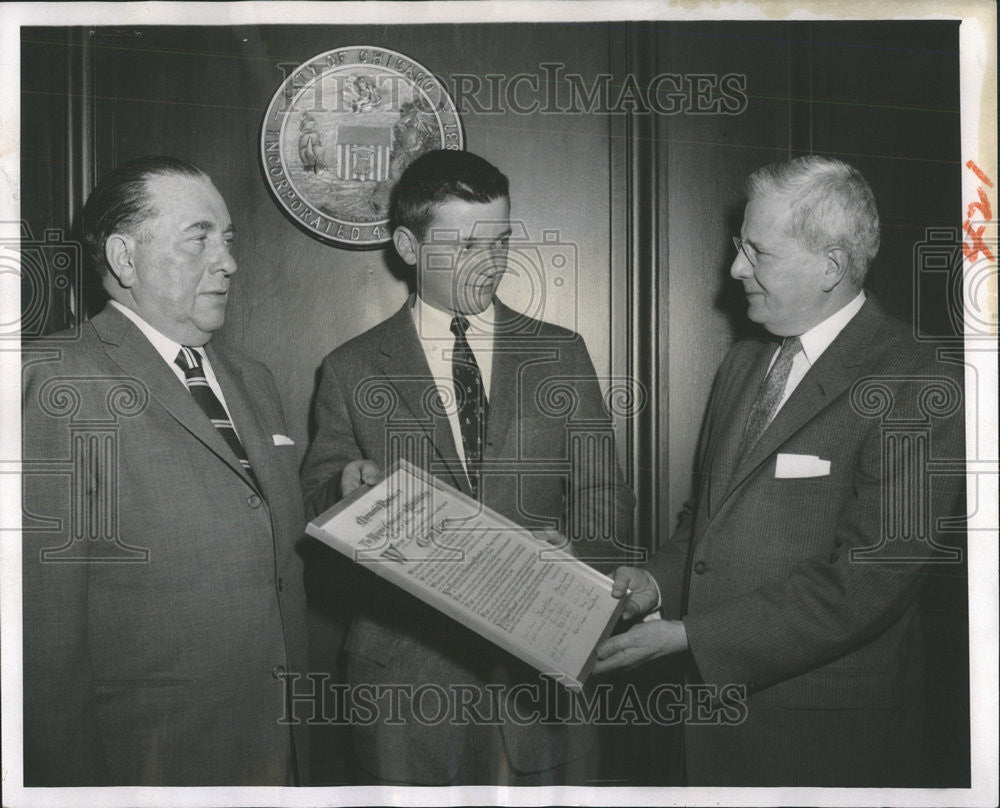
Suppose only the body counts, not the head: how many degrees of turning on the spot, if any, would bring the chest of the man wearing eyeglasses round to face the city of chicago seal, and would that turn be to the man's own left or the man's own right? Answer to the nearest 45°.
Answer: approximately 45° to the man's own right

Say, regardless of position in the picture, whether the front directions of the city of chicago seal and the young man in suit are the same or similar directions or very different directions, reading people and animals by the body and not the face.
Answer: same or similar directions

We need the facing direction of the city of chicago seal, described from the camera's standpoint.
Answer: facing the viewer

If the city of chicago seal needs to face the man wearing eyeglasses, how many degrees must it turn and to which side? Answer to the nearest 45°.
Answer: approximately 90° to its left

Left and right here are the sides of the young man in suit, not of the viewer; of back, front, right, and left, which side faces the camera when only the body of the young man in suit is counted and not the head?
front

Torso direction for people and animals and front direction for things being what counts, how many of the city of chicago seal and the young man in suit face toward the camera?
2

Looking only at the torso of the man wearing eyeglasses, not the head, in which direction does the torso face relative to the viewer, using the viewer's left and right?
facing the viewer and to the left of the viewer

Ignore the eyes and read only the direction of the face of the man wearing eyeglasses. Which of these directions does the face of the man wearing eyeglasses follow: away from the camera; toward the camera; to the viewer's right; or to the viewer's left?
to the viewer's left
